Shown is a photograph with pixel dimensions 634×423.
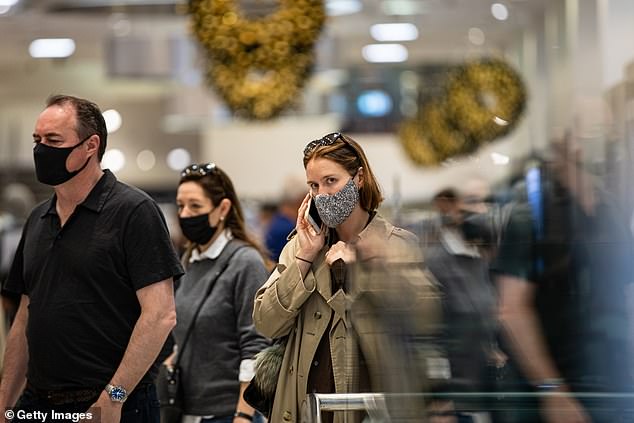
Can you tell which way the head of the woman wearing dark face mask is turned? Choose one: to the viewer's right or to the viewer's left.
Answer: to the viewer's left

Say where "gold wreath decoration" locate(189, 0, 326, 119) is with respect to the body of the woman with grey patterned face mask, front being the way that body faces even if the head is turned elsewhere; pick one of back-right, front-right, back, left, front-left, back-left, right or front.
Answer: back-right

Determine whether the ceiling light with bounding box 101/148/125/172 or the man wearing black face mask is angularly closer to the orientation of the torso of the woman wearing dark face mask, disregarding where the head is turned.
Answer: the man wearing black face mask

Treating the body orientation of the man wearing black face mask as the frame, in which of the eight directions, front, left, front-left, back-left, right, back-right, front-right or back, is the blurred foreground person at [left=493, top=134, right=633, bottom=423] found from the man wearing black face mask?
left

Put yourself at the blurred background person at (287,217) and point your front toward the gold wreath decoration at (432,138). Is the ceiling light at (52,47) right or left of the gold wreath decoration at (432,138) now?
left

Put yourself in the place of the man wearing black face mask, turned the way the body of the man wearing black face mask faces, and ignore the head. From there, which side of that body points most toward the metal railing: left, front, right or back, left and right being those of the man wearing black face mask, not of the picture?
left

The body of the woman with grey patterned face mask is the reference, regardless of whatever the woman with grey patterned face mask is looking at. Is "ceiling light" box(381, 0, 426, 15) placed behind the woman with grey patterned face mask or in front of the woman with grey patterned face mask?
behind
